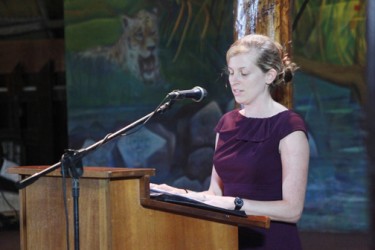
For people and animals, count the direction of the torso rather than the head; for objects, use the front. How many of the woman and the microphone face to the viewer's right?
1

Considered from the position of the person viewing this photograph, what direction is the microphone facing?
facing to the right of the viewer

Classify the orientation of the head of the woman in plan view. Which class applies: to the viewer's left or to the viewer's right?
to the viewer's left

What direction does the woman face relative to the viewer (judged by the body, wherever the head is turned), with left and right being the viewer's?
facing the viewer and to the left of the viewer
